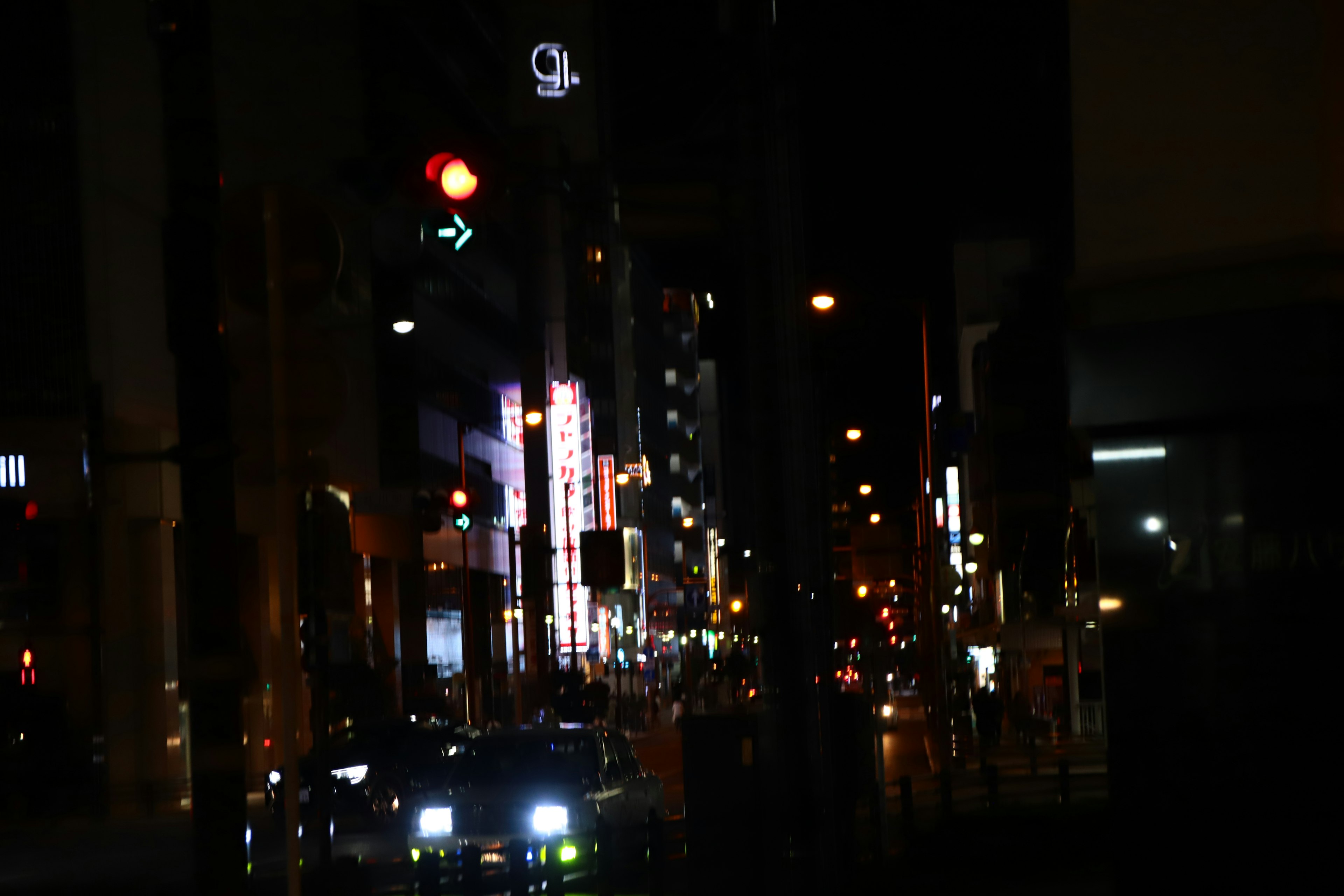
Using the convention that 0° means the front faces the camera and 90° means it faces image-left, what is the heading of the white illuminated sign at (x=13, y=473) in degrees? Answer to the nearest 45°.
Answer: approximately 0°

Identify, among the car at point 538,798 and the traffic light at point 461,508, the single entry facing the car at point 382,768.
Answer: the traffic light

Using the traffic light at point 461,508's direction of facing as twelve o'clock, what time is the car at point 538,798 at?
The car is roughly at 12 o'clock from the traffic light.

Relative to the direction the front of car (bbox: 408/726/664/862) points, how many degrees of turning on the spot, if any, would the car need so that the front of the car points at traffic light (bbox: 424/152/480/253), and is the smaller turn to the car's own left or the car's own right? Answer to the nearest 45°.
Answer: approximately 45° to the car's own left

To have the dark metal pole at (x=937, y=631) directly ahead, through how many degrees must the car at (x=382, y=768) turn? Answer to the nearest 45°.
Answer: approximately 180°

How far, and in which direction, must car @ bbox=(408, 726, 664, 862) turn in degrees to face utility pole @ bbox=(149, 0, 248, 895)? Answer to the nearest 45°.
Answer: approximately 45° to its left

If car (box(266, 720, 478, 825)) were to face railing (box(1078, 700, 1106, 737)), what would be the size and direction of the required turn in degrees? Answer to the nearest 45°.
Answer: approximately 180°

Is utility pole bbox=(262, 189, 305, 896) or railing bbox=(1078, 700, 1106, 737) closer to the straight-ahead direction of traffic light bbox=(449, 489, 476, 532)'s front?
the utility pole

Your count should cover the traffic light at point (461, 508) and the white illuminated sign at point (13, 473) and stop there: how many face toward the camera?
2

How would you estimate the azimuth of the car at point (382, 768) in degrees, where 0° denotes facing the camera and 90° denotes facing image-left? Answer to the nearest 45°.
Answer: approximately 45°

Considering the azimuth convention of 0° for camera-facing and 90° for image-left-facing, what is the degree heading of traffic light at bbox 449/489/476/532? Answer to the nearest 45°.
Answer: approximately 0°
